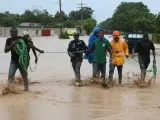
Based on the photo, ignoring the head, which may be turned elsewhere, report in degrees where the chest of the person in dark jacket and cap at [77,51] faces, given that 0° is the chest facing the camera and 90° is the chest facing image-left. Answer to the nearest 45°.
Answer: approximately 0°
